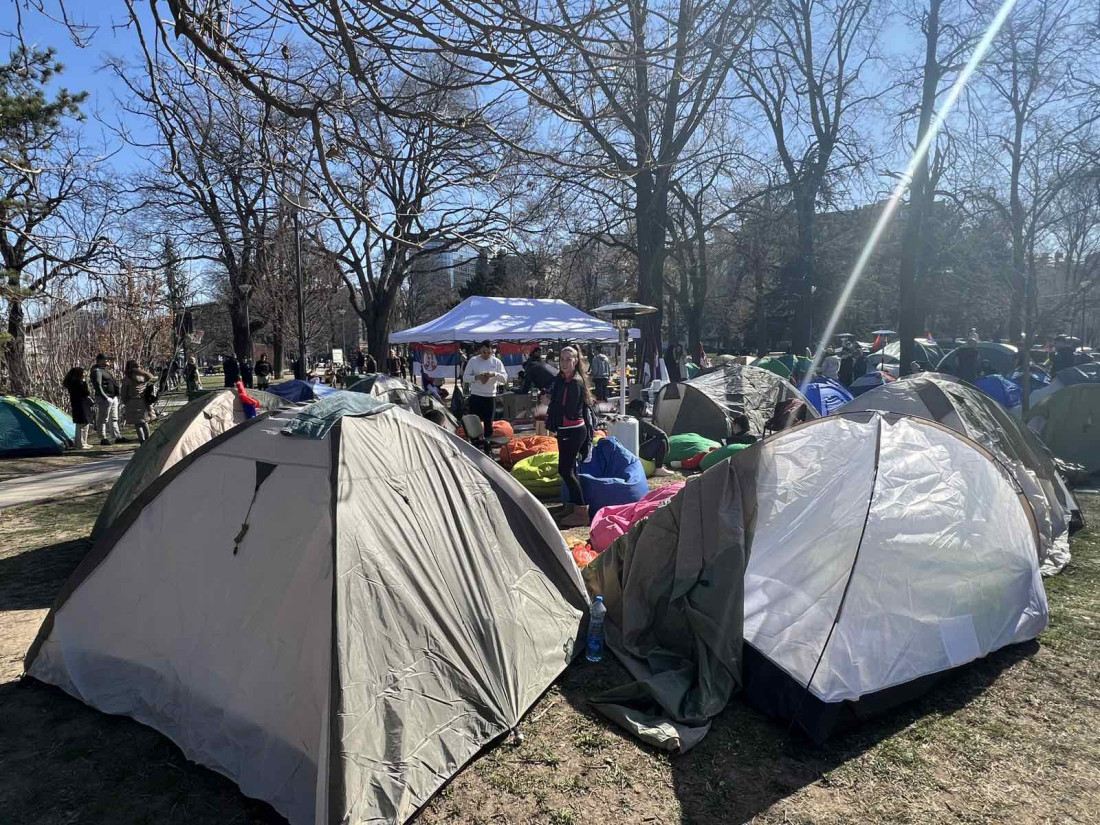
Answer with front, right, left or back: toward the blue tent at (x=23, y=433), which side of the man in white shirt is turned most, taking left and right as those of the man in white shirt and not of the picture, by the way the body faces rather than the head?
right

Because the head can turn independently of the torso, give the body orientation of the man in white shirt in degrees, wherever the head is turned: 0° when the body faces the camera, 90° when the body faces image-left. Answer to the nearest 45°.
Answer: approximately 0°

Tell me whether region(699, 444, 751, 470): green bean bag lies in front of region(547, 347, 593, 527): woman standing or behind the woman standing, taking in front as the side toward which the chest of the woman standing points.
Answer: behind

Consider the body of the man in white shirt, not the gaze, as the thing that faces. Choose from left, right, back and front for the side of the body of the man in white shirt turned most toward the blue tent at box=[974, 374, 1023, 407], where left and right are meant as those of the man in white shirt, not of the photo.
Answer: left

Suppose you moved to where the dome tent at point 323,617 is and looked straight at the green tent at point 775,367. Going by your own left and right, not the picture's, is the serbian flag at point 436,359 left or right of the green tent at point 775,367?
left

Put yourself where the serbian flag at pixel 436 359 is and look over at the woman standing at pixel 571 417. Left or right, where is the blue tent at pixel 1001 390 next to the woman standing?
left

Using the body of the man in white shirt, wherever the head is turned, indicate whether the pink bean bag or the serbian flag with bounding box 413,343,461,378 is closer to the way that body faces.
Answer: the pink bean bag

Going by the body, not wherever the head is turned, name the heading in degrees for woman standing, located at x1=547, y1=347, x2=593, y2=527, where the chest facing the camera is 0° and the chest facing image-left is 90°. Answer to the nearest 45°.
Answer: approximately 45°

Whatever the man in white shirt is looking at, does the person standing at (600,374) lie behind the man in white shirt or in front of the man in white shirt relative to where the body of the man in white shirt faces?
behind
